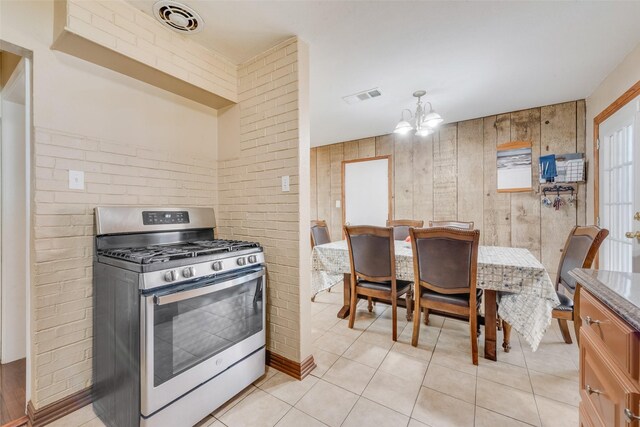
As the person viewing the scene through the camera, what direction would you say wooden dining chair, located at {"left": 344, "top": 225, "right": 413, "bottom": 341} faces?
facing away from the viewer and to the right of the viewer

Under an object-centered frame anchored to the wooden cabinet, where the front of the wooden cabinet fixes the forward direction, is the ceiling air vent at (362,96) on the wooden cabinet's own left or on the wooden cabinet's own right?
on the wooden cabinet's own right

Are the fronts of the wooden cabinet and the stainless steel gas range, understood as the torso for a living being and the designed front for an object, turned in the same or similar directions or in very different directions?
very different directions

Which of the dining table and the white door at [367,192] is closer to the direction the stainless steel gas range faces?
the dining table

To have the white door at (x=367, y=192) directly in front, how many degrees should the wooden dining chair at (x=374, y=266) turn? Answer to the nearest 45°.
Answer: approximately 45° to its left

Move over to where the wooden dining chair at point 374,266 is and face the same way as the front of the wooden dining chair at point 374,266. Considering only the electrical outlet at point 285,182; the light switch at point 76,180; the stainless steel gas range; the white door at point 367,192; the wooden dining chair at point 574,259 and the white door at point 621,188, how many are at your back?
3

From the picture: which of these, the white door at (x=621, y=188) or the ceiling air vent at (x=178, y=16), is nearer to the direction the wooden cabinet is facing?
the ceiling air vent

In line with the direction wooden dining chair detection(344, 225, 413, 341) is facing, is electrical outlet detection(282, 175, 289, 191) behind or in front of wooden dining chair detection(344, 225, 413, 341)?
behind

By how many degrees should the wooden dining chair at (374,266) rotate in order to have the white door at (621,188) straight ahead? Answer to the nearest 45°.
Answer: approximately 45° to its right

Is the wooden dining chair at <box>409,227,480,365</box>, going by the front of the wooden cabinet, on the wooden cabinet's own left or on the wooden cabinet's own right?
on the wooden cabinet's own right

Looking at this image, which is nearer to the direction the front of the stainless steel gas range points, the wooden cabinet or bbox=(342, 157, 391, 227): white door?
the wooden cabinet

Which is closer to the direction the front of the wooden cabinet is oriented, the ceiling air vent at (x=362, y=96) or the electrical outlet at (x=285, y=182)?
the electrical outlet
